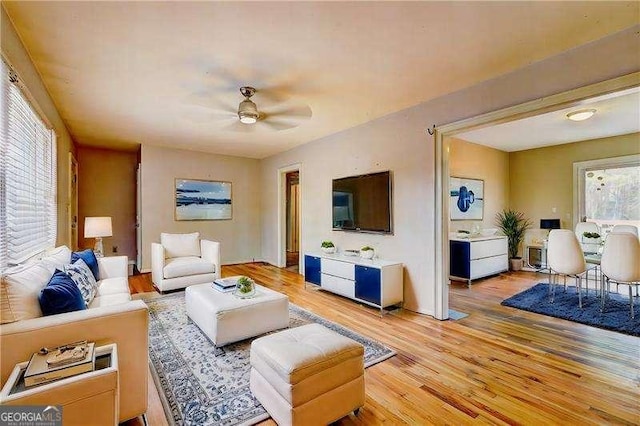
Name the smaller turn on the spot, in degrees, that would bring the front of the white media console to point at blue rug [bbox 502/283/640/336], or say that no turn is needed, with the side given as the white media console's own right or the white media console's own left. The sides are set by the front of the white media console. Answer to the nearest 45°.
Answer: approximately 135° to the white media console's own left

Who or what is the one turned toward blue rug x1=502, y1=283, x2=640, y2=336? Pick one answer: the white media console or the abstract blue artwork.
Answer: the abstract blue artwork

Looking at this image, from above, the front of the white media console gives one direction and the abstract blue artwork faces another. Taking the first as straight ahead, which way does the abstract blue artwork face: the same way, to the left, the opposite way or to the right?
to the left

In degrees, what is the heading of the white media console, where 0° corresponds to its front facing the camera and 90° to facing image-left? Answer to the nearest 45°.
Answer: approximately 45°

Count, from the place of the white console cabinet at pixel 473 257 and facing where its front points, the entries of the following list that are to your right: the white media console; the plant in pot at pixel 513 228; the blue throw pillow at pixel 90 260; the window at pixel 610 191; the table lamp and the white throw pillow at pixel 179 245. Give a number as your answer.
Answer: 4

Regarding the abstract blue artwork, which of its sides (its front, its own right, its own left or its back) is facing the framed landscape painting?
right

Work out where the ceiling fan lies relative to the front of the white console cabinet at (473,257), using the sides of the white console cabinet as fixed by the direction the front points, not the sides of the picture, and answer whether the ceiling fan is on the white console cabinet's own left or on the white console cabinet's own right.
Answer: on the white console cabinet's own right

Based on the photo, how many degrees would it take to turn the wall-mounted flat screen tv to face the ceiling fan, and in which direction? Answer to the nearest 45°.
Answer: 0° — it already faces it

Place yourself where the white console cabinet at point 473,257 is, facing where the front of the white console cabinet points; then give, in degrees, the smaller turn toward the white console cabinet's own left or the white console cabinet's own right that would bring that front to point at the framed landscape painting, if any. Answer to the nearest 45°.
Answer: approximately 135° to the white console cabinet's own right

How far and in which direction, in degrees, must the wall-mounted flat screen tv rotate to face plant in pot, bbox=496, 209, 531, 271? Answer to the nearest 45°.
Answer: approximately 180°
